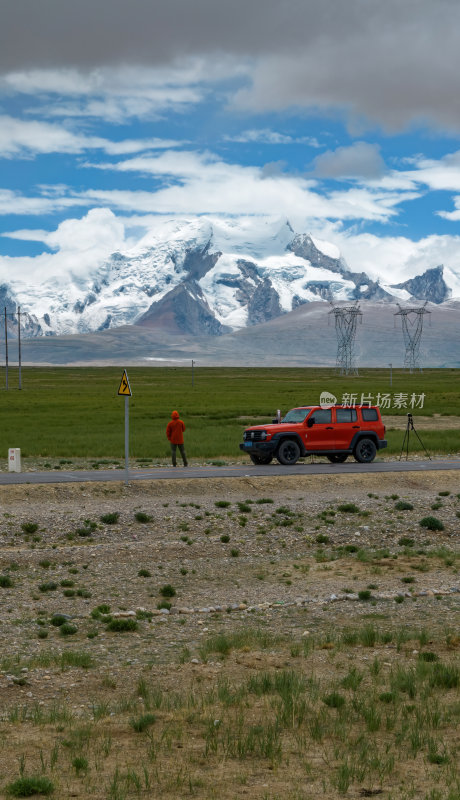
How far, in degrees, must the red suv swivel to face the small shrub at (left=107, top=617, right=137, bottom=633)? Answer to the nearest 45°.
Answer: approximately 45° to its left

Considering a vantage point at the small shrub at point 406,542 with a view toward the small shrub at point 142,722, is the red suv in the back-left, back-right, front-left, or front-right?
back-right

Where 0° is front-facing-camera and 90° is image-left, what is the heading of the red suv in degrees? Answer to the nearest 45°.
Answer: approximately 45°

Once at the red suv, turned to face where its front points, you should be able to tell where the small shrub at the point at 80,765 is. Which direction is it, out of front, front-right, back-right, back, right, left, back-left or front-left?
front-left

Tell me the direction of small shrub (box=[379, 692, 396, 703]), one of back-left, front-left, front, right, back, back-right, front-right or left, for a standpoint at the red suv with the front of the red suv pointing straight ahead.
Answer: front-left

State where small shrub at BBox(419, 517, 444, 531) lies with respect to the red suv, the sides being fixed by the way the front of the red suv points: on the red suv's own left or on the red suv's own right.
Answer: on the red suv's own left

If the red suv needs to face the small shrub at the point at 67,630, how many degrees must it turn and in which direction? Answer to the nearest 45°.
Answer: approximately 45° to its left

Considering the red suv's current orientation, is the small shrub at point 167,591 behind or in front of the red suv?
in front

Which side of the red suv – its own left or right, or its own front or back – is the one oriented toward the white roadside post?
front

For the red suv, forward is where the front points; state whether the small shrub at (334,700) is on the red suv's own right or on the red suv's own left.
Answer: on the red suv's own left
